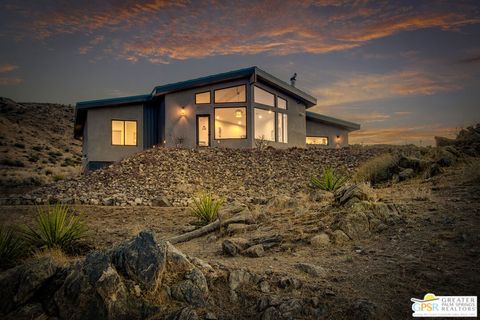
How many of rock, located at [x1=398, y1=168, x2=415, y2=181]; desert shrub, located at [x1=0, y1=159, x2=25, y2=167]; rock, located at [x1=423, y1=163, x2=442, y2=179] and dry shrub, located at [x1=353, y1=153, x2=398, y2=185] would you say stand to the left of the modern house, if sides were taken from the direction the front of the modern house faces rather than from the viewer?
3

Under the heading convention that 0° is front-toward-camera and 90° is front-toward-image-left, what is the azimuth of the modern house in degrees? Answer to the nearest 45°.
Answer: approximately 45°

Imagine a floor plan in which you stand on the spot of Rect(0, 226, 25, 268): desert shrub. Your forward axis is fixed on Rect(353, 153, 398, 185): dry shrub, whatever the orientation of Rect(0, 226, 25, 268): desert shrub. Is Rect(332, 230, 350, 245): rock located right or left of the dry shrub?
right

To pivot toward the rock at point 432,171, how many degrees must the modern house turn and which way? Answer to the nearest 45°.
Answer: approximately 90° to its left

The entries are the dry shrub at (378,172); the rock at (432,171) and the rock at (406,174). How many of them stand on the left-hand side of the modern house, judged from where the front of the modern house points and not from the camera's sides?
3

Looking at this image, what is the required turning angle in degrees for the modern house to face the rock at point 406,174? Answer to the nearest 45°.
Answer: approximately 90° to its left

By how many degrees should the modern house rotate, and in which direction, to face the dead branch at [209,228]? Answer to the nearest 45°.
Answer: approximately 45° to its left

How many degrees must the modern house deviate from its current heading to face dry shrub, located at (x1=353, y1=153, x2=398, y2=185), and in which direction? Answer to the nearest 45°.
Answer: approximately 90° to its left

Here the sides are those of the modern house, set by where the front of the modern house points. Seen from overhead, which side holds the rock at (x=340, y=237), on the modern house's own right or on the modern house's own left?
on the modern house's own left
